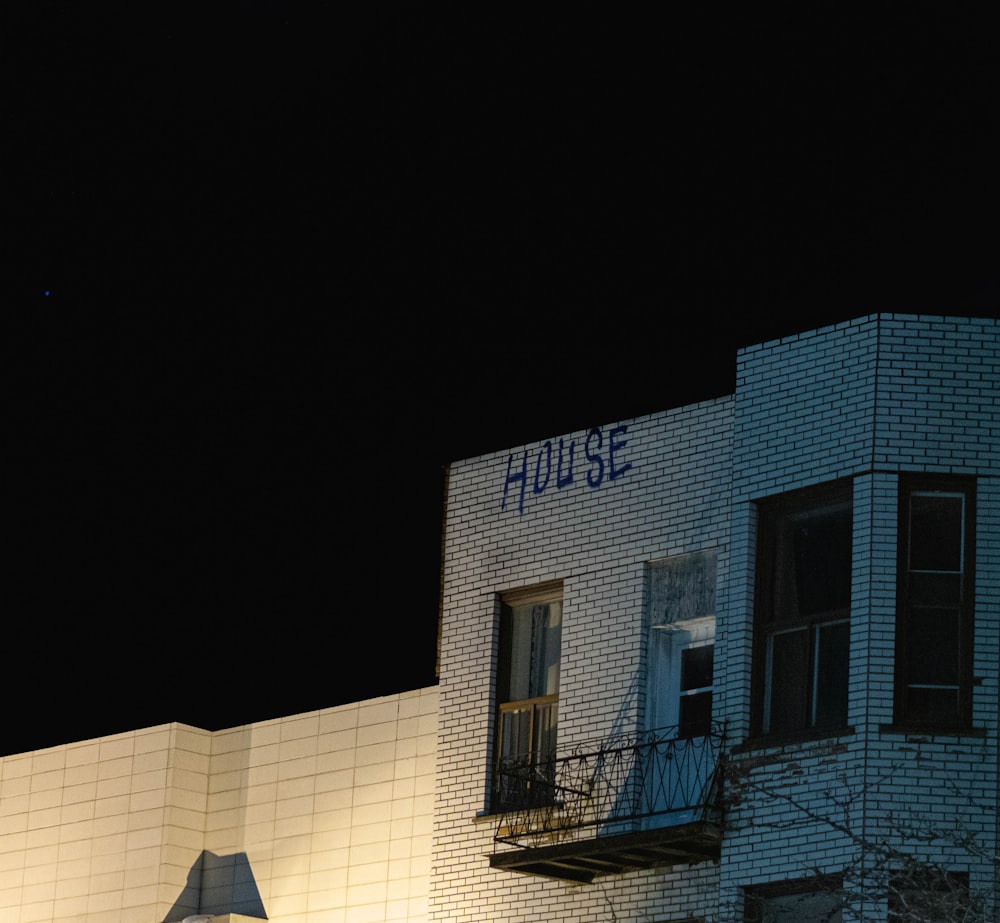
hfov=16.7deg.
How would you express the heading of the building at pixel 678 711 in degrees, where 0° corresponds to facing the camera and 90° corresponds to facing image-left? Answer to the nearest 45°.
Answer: approximately 45°

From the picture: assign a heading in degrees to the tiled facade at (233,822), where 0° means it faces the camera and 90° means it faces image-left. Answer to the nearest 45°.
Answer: approximately 45°
